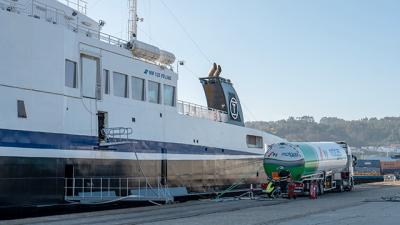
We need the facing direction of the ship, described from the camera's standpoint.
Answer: facing the viewer and to the left of the viewer

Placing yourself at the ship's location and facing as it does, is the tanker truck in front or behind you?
behind

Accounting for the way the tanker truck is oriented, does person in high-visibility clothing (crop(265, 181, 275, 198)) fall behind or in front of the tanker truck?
behind

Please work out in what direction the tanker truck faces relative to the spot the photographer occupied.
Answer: facing away from the viewer and to the right of the viewer

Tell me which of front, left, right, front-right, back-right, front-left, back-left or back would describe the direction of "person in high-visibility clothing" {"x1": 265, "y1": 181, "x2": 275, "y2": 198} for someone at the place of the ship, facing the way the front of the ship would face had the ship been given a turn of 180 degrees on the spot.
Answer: front

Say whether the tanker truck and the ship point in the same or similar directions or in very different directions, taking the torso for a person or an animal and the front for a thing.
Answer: very different directions

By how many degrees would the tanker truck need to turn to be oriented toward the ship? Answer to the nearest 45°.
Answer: approximately 180°
